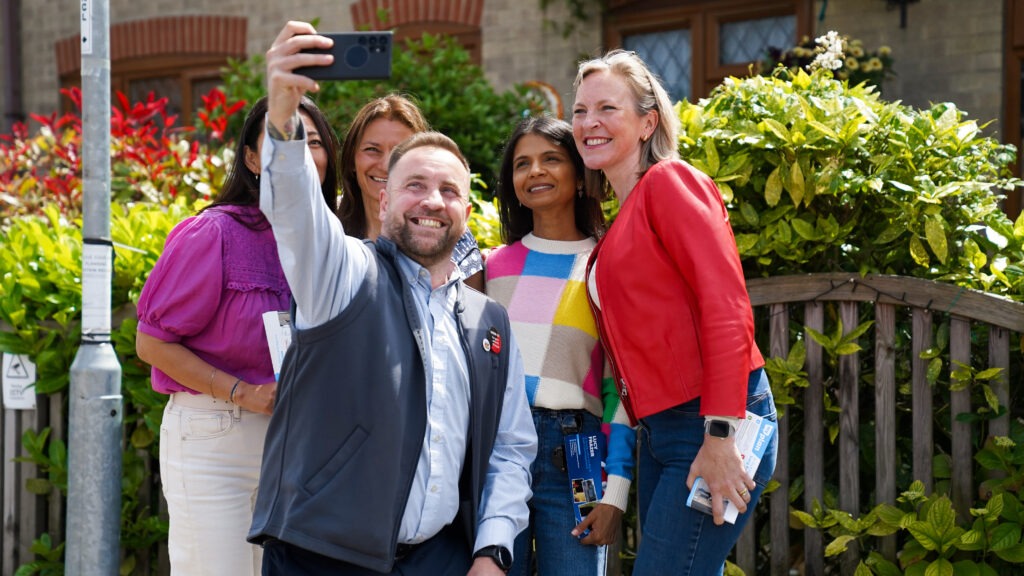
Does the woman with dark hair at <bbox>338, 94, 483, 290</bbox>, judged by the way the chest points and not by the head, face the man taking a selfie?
yes

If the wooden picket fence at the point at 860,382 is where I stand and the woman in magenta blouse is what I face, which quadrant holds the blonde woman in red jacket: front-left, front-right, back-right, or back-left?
front-left

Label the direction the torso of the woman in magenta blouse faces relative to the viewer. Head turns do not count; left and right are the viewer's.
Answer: facing the viewer and to the right of the viewer

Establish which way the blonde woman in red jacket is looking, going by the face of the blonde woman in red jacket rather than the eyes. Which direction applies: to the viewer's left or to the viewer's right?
to the viewer's left

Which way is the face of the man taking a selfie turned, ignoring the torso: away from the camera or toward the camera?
toward the camera

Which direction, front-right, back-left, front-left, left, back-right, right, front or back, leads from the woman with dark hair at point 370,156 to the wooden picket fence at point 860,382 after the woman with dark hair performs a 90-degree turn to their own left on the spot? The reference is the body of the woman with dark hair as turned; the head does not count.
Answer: front

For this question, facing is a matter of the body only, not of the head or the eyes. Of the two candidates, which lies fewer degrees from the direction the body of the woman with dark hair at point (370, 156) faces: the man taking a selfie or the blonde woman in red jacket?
the man taking a selfie

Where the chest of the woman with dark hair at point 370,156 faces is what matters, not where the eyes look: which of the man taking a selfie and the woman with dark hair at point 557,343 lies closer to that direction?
the man taking a selfie

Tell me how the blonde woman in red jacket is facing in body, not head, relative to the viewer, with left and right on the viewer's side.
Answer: facing the viewer and to the left of the viewer

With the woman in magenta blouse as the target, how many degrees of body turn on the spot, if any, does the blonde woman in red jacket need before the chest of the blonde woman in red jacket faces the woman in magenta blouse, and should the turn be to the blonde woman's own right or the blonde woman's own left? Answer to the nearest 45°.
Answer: approximately 45° to the blonde woman's own right

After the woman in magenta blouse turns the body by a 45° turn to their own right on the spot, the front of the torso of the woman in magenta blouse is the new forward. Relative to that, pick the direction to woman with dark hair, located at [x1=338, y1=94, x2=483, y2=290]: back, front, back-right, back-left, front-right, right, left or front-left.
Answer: back-left

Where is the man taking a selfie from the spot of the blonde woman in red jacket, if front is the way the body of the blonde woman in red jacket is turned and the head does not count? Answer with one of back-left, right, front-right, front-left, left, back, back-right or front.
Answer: front

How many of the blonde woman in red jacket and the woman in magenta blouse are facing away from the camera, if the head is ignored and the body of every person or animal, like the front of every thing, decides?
0

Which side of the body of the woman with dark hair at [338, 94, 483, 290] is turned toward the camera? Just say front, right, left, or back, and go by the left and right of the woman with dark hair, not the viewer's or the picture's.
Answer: front
